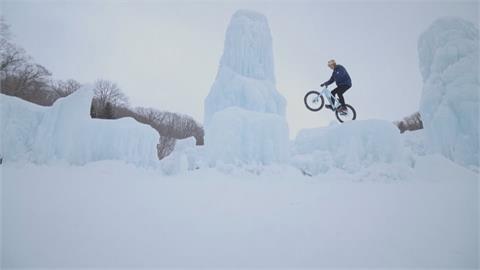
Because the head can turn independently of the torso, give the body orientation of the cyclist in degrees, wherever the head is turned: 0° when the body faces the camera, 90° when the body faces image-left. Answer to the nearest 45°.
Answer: approximately 90°

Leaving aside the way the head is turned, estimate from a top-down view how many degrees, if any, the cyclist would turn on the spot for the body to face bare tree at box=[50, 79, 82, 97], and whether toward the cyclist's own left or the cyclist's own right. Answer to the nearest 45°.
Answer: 0° — they already face it

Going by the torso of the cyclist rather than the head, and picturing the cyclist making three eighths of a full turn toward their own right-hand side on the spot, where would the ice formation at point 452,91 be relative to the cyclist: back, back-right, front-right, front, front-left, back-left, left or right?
front

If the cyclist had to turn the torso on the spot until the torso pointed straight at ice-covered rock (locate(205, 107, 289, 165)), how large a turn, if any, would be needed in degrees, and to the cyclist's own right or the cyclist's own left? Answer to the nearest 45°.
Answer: approximately 45° to the cyclist's own right

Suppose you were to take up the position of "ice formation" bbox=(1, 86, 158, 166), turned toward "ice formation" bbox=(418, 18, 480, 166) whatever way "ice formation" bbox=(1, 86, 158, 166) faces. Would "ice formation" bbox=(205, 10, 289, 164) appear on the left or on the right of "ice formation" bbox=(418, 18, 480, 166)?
left
